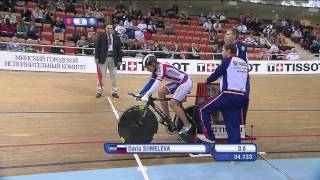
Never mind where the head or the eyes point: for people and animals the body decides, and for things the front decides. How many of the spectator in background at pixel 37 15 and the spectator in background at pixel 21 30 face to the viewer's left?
0

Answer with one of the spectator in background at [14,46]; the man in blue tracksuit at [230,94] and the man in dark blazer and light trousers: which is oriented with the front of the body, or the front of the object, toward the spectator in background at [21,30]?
the man in blue tracksuit

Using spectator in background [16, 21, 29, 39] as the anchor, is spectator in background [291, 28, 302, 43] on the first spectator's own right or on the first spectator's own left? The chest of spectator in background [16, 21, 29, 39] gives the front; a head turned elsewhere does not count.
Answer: on the first spectator's own left

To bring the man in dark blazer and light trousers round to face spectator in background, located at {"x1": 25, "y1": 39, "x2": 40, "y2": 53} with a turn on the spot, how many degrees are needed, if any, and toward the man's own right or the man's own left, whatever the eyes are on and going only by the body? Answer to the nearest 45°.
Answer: approximately 135° to the man's own right

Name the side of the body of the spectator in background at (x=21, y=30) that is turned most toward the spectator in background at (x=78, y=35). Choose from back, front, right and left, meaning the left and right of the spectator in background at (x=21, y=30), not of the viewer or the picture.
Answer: left

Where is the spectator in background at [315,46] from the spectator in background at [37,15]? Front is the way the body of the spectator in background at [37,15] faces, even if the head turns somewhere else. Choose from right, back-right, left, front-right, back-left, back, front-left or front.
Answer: left

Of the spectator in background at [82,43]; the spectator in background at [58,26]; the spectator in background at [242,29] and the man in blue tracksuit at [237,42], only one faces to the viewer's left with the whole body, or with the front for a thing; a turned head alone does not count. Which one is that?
the man in blue tracksuit

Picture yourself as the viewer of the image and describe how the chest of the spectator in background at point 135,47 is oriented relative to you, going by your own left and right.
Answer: facing the viewer

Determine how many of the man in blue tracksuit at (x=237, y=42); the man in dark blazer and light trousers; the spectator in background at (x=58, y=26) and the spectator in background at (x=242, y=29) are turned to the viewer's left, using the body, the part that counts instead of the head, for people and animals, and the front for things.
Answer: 1

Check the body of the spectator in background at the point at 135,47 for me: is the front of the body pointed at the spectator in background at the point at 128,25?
no

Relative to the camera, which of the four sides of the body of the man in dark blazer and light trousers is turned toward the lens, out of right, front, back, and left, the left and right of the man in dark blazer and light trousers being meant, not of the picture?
front

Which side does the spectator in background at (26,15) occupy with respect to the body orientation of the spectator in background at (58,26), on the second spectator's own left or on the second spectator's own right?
on the second spectator's own right

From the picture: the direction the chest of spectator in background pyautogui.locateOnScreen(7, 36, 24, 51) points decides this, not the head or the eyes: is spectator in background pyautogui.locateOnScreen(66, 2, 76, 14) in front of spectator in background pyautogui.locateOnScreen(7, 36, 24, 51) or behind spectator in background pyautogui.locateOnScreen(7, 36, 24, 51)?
behind

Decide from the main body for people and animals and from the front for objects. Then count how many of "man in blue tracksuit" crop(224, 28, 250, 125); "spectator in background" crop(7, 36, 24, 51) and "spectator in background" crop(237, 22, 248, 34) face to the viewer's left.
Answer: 1

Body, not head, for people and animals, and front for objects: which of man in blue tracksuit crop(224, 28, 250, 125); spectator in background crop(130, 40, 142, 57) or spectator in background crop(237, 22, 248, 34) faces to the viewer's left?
the man in blue tracksuit

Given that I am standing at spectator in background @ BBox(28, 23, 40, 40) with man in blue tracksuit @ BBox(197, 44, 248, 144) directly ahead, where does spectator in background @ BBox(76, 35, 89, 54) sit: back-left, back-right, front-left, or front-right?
front-left

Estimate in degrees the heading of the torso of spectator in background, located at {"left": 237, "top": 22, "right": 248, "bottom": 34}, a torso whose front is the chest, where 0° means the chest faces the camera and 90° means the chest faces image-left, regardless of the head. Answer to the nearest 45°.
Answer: approximately 0°

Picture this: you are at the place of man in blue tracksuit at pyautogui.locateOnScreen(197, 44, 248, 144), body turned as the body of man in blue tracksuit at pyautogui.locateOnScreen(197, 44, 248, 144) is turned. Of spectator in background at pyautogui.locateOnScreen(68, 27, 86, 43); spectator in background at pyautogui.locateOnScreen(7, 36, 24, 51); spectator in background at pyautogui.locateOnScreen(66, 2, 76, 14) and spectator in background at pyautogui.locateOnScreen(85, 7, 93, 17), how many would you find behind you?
0

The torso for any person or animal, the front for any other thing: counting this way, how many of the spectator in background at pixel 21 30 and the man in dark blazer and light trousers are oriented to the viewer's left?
0

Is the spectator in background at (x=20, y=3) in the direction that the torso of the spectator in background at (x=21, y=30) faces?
no

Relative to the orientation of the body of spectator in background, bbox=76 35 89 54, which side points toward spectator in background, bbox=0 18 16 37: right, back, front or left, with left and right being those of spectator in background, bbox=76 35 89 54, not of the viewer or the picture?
right

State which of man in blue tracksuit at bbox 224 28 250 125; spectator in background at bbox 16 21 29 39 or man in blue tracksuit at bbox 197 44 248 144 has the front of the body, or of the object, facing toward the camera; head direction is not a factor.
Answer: the spectator in background
